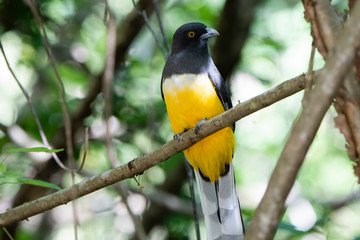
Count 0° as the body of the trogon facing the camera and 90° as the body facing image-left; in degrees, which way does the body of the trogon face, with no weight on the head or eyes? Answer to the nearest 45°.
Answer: approximately 0°
